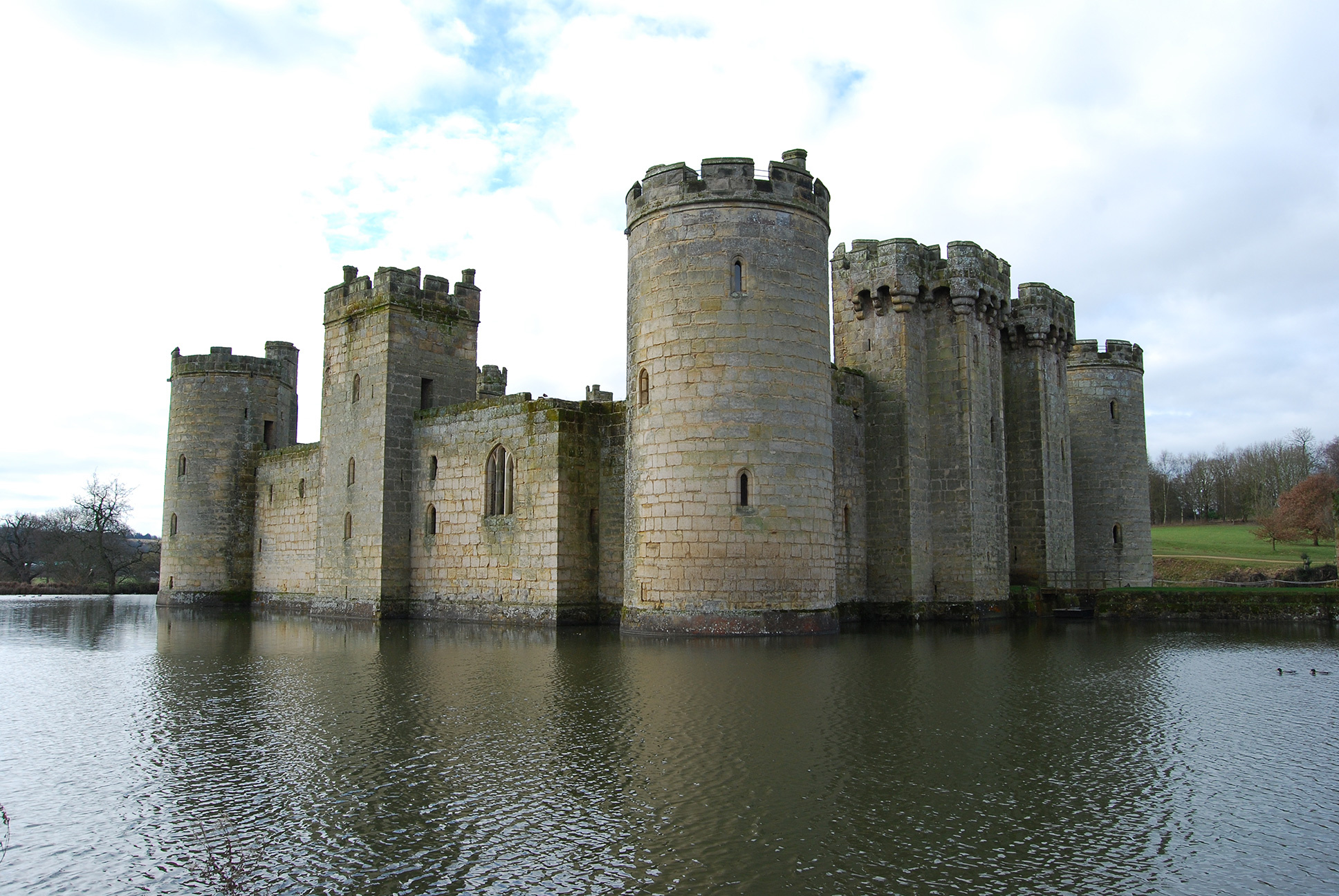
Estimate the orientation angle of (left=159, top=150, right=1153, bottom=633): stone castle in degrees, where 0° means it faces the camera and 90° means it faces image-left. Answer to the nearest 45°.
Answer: approximately 315°
